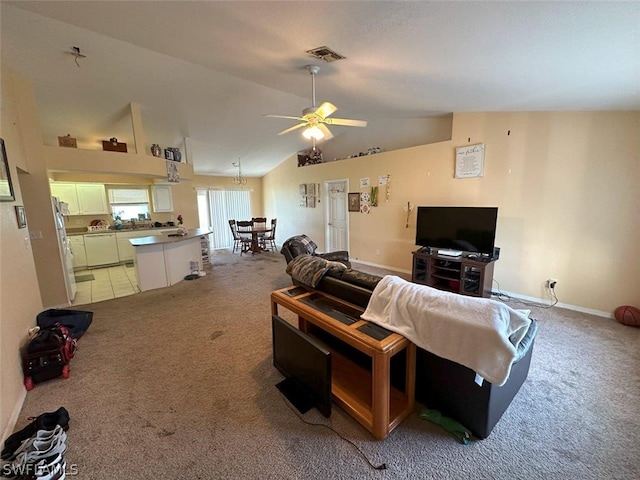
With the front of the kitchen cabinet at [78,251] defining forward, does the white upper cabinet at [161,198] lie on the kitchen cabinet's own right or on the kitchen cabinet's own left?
on the kitchen cabinet's own left

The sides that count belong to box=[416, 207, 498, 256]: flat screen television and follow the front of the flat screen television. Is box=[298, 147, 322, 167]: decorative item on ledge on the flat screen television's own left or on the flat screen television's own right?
on the flat screen television's own right

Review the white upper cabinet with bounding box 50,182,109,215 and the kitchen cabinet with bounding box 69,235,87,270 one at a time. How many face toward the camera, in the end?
2

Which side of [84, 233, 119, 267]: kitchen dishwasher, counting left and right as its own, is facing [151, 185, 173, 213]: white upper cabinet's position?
left

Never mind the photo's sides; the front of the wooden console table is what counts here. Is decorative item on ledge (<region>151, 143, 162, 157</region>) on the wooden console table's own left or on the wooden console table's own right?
on the wooden console table's own right

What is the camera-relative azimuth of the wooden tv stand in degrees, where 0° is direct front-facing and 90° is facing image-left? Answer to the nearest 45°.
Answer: approximately 45°

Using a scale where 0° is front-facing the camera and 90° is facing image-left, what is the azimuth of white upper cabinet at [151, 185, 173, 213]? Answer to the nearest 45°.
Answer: approximately 0°

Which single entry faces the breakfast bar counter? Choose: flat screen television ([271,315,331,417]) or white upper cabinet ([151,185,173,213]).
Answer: the white upper cabinet

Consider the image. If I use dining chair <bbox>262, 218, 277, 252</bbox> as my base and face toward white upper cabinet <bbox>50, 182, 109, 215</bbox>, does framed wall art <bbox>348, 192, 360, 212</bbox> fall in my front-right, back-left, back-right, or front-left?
back-left

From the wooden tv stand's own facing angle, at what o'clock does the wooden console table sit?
The wooden console table is roughly at 11 o'clock from the wooden tv stand.
